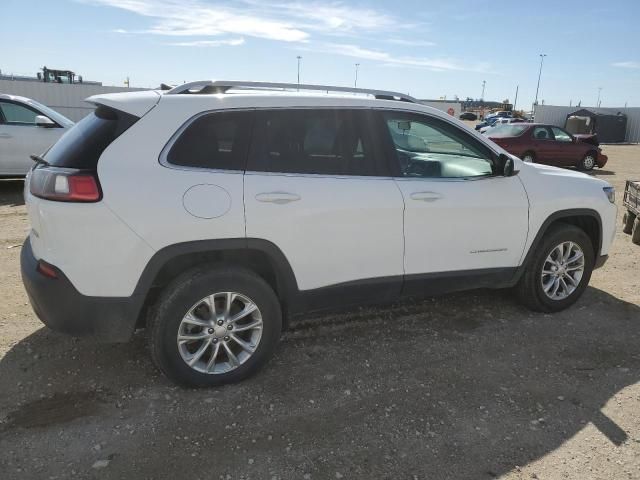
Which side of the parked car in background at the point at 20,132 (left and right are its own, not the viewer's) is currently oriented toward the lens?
right

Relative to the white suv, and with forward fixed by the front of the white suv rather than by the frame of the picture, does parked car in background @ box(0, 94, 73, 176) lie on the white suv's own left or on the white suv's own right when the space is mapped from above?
on the white suv's own left

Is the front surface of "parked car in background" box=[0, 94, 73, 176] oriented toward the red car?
yes

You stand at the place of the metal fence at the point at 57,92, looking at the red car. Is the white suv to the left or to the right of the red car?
right

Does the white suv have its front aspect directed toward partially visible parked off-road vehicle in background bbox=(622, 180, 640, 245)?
yes

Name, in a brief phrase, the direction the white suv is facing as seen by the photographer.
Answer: facing away from the viewer and to the right of the viewer

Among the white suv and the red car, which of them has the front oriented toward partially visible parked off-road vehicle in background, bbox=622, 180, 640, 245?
the white suv

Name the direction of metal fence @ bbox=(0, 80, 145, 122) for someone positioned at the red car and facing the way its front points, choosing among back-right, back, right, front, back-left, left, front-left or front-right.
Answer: back-left

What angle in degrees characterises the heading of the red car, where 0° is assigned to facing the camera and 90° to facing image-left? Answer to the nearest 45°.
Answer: approximately 225°

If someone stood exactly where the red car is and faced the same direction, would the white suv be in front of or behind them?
behind
